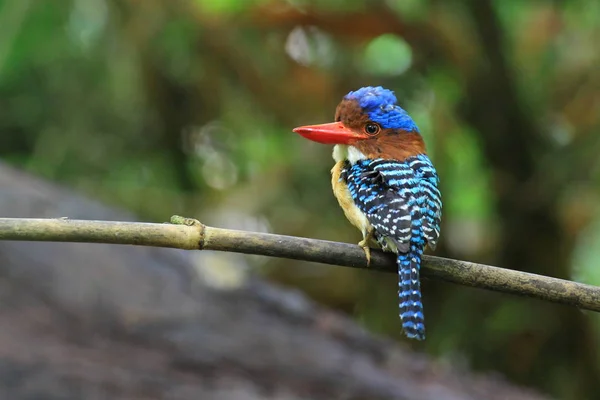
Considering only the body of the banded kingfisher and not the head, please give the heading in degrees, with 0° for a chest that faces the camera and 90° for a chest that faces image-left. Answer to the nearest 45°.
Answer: approximately 135°
